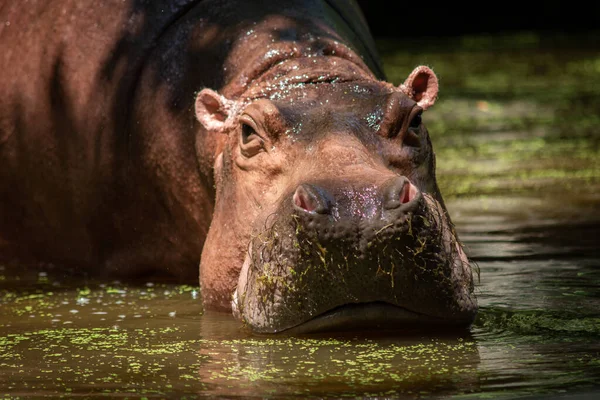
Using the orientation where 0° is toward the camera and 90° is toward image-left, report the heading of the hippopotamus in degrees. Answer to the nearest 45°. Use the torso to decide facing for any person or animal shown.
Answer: approximately 315°
